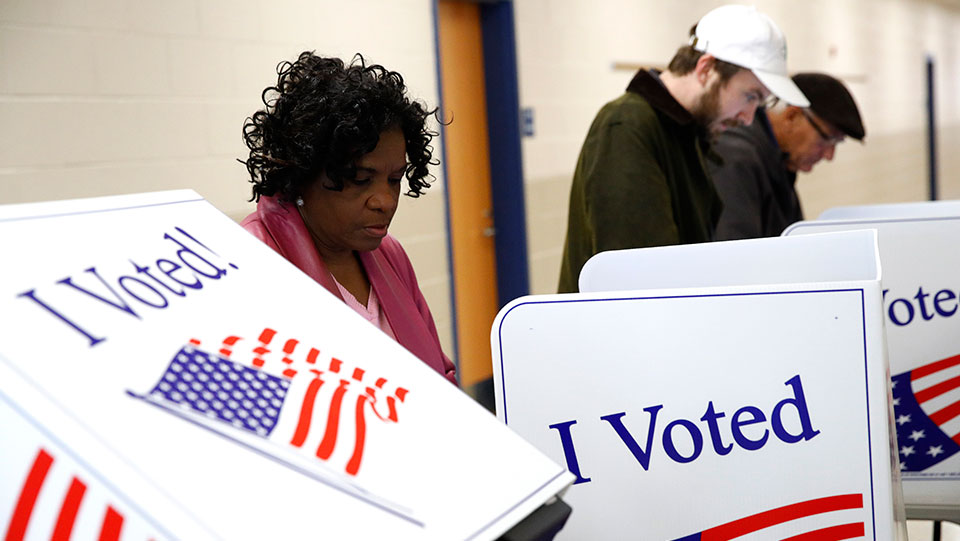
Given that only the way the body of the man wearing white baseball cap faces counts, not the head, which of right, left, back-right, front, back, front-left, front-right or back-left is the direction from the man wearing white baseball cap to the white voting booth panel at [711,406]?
right

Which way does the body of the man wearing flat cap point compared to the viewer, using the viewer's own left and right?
facing to the right of the viewer

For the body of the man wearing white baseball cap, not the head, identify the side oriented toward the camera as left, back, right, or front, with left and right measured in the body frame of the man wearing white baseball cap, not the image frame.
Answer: right

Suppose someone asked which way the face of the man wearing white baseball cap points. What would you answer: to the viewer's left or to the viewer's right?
to the viewer's right

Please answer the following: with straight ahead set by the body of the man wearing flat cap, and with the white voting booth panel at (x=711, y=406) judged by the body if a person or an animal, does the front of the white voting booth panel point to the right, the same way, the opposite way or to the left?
to the right

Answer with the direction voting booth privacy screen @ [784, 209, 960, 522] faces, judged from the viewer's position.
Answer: facing the viewer

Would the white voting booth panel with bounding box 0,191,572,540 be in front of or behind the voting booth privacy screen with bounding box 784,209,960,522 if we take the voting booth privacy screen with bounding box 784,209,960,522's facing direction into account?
in front

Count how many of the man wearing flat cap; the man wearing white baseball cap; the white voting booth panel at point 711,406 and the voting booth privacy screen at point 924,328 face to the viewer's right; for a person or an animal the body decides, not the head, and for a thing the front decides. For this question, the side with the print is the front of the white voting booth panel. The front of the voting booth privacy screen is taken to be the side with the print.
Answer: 2

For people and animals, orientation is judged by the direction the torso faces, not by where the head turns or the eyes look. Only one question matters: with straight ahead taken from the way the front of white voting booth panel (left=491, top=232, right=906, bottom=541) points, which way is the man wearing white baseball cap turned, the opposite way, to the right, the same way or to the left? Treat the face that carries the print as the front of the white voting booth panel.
to the left

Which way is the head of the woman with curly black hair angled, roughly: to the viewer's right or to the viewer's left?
to the viewer's right

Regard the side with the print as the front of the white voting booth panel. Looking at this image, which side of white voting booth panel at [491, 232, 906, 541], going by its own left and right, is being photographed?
front
